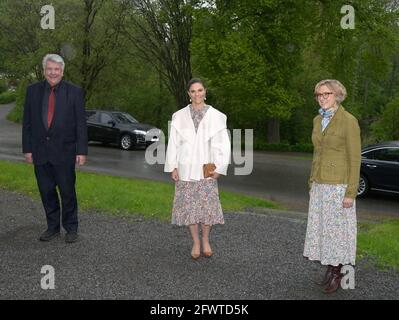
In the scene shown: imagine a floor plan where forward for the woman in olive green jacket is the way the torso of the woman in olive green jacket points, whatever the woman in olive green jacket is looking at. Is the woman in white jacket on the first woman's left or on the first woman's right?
on the first woman's right

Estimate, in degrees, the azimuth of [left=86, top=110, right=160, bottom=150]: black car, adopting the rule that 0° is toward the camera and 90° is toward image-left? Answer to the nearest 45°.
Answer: approximately 315°

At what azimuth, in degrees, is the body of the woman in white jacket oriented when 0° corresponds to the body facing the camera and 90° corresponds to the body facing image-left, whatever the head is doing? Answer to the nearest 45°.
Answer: approximately 0°

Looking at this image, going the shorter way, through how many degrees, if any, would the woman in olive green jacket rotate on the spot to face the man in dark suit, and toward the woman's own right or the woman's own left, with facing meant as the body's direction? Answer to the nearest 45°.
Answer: approximately 45° to the woman's own right

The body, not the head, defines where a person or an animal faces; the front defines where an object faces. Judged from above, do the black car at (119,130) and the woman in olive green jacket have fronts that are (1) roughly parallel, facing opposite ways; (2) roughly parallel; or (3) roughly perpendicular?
roughly perpendicular

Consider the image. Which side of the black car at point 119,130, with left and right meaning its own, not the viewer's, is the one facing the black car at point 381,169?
front

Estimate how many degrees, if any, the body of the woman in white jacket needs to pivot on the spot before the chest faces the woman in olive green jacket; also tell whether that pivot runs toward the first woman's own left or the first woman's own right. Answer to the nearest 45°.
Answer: approximately 45° to the first woman's own left

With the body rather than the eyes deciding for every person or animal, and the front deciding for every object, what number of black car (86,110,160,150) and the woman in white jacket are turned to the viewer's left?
0

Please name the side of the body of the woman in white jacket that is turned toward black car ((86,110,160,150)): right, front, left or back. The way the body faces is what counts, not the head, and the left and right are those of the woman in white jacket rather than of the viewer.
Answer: back
